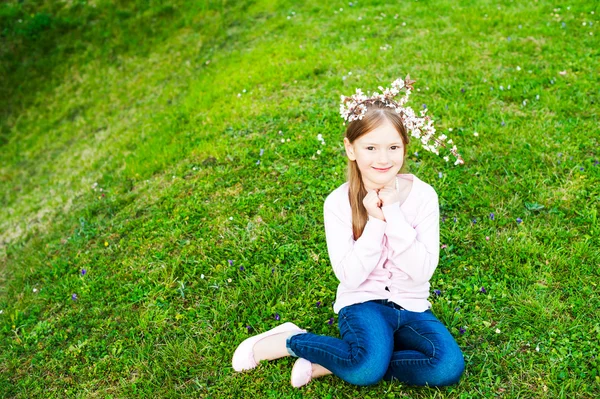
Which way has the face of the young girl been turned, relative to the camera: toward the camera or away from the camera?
toward the camera

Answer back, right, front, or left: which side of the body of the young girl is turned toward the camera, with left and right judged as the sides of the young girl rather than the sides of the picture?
front
